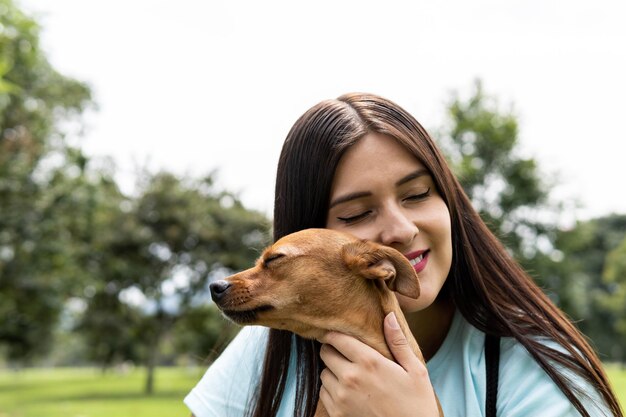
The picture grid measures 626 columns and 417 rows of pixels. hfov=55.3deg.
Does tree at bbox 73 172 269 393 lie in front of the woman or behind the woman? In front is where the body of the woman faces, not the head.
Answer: behind

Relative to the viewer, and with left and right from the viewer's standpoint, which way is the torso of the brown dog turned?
facing to the left of the viewer

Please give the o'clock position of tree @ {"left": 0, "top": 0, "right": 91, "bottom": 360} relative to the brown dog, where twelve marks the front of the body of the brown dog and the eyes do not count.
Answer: The tree is roughly at 2 o'clock from the brown dog.

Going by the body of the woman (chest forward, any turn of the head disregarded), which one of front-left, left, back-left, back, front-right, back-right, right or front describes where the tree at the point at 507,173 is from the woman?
back

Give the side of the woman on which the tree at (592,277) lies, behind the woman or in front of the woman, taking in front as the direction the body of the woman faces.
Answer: behind

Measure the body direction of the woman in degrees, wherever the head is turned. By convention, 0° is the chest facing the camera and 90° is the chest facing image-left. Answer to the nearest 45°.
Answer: approximately 0°
